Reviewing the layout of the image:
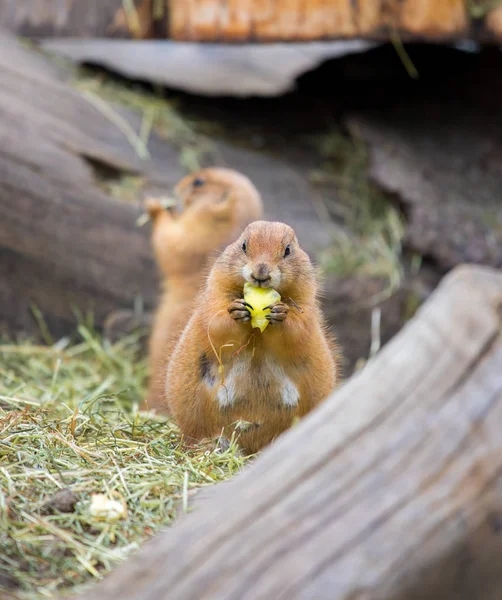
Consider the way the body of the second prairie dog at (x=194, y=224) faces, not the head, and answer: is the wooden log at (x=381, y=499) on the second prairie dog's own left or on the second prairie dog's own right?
on the second prairie dog's own left

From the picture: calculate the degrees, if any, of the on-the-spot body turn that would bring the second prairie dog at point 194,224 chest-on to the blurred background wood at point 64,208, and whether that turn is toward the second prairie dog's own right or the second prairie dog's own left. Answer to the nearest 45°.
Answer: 0° — it already faces it

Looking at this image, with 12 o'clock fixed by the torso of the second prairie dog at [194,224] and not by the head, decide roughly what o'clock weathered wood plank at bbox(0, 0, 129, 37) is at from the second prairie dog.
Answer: The weathered wood plank is roughly at 1 o'clock from the second prairie dog.

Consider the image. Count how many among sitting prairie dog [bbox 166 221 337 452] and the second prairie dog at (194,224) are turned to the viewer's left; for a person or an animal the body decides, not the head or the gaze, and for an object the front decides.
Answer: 1

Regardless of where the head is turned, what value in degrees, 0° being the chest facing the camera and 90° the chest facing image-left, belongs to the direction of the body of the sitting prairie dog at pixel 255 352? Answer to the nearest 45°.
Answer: approximately 0°

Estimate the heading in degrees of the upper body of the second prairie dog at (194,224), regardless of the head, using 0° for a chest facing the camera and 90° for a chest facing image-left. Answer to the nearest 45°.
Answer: approximately 90°

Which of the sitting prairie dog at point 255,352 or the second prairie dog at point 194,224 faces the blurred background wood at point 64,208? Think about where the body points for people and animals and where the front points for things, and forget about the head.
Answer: the second prairie dog

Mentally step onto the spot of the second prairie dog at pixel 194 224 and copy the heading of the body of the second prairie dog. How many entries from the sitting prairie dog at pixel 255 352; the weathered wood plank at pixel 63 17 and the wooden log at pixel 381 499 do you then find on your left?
2

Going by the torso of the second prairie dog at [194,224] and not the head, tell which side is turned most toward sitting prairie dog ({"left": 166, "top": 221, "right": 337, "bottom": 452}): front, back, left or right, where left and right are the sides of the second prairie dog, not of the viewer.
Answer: left

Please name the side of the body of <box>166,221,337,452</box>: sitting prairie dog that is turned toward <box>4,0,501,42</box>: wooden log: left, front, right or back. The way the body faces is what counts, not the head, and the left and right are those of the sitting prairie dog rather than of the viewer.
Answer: back

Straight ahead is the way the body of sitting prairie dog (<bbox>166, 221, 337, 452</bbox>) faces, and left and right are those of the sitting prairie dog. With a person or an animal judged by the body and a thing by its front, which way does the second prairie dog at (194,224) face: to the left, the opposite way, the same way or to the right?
to the right

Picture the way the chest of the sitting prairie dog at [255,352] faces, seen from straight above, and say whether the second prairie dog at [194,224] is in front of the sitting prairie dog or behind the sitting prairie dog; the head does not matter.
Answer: behind
